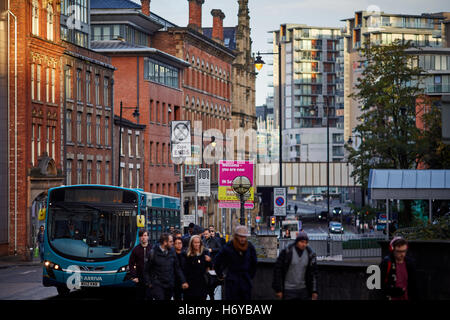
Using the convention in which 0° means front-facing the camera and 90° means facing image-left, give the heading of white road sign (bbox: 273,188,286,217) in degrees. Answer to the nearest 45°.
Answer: approximately 0°

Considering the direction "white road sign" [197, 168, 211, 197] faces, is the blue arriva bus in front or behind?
in front

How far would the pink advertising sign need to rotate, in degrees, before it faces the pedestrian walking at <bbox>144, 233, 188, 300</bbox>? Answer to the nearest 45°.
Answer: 0° — it already faces them

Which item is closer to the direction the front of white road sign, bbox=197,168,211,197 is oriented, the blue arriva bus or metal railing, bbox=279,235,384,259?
the blue arriva bus

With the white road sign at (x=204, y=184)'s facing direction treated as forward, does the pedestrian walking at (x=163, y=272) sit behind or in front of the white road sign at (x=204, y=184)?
in front

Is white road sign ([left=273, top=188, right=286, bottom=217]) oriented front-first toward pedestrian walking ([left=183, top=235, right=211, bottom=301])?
yes

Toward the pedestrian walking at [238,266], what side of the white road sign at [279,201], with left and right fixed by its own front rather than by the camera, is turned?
front

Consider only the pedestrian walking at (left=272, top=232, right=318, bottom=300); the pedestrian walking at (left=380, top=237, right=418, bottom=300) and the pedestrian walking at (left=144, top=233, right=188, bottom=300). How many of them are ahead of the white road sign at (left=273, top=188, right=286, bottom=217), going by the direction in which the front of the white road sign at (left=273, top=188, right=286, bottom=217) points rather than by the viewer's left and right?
3

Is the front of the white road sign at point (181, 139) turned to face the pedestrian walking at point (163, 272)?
yes
